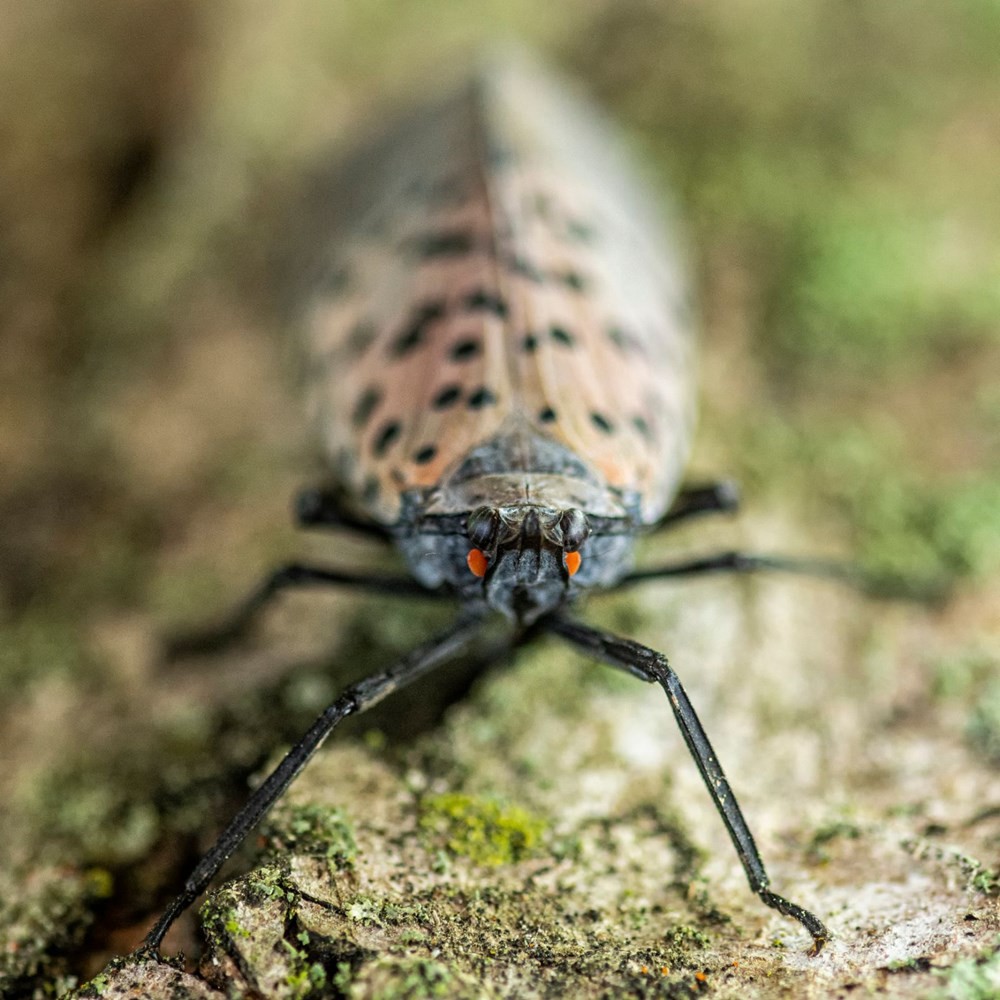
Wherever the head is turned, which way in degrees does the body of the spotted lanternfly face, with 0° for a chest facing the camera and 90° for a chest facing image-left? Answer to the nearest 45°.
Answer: approximately 0°
